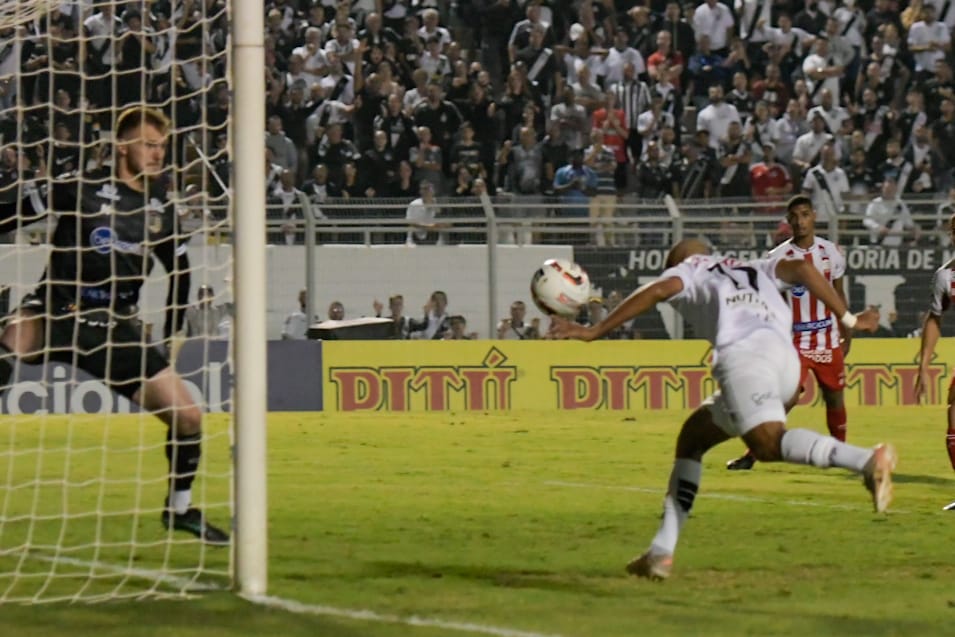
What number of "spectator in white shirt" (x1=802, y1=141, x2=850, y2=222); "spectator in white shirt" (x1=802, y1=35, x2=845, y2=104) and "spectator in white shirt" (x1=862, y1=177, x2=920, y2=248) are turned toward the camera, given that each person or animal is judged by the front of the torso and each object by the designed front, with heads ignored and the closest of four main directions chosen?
3

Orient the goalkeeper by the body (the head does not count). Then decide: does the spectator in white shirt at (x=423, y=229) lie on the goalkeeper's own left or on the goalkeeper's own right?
on the goalkeeper's own left

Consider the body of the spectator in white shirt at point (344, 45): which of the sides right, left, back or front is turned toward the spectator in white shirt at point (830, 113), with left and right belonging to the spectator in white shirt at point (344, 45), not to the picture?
left

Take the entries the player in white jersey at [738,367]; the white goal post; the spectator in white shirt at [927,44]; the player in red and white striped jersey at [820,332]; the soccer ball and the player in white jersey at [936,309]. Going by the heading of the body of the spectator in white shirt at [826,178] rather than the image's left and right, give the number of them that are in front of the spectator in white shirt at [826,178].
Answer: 5

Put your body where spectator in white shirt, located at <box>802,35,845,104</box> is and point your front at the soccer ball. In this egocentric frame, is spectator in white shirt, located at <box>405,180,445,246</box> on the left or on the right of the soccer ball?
right

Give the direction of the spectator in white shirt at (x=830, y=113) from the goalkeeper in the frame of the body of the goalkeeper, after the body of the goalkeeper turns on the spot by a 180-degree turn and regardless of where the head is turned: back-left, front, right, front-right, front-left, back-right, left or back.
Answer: right

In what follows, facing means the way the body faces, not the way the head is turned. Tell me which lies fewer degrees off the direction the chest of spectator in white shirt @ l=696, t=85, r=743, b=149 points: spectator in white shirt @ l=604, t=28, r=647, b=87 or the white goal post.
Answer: the white goal post
